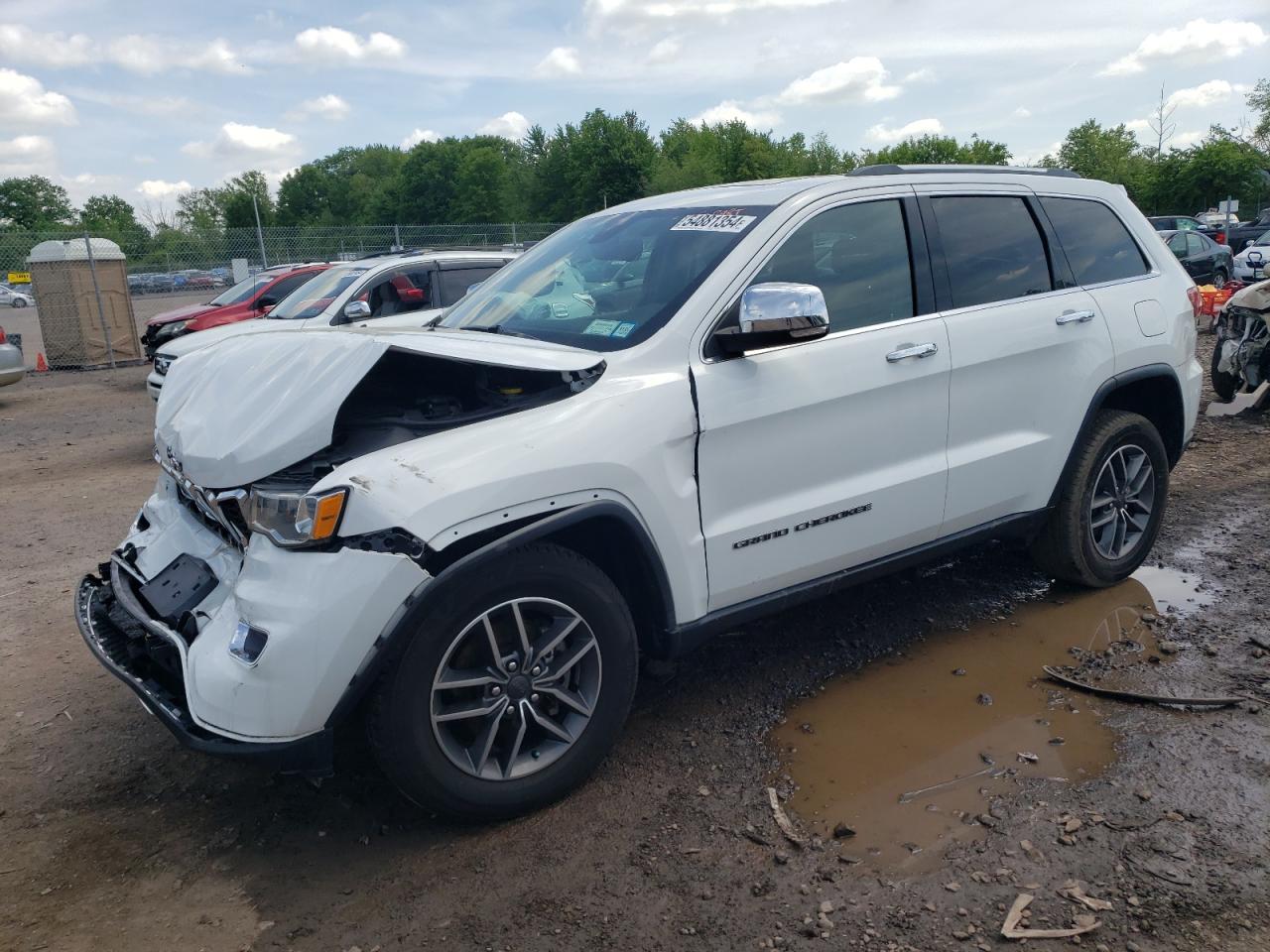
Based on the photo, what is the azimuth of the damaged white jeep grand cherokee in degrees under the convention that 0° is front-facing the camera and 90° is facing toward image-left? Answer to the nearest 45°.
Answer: approximately 45°

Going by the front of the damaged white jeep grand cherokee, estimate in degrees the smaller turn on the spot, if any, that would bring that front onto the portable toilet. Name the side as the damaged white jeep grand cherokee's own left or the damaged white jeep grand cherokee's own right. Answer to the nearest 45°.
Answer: approximately 90° to the damaged white jeep grand cherokee's own right

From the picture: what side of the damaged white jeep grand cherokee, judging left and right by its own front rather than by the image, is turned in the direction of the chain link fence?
right

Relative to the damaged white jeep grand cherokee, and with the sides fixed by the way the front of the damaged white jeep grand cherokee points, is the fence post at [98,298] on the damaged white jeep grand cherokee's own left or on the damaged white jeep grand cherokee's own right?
on the damaged white jeep grand cherokee's own right
